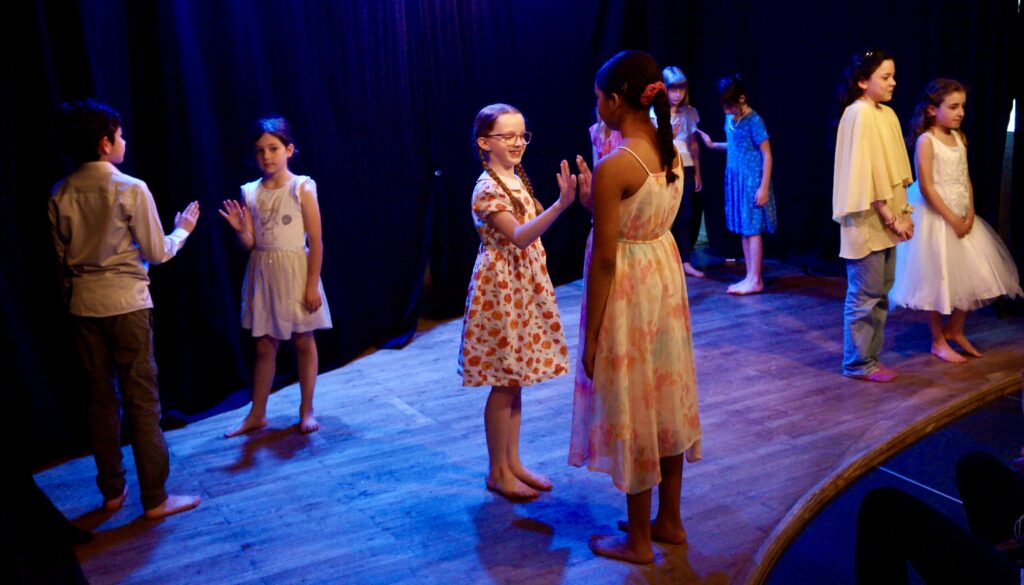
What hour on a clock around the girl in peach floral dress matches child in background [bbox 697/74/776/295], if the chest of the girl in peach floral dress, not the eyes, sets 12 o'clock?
The child in background is roughly at 2 o'clock from the girl in peach floral dress.

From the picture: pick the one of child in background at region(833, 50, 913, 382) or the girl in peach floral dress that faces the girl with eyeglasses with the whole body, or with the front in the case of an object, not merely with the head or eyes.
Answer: the girl in peach floral dress

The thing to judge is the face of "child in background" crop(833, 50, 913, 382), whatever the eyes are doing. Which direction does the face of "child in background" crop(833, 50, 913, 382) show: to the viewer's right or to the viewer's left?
to the viewer's right

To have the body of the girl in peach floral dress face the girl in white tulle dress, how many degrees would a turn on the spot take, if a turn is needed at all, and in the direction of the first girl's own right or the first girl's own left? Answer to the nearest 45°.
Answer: approximately 90° to the first girl's own right

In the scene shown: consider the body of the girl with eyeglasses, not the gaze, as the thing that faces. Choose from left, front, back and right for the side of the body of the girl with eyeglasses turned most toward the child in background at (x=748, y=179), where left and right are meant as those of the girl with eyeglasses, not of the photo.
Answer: left

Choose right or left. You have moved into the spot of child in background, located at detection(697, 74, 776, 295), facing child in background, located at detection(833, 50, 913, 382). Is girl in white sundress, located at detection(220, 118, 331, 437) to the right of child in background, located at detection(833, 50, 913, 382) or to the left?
right
